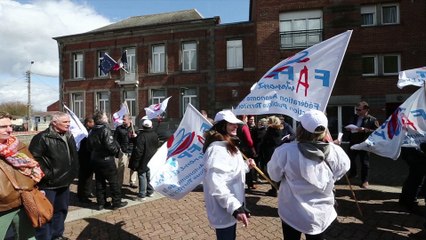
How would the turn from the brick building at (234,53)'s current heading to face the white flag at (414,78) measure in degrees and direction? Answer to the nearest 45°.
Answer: approximately 45° to its left

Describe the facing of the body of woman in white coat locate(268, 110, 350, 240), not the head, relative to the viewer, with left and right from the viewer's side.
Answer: facing away from the viewer

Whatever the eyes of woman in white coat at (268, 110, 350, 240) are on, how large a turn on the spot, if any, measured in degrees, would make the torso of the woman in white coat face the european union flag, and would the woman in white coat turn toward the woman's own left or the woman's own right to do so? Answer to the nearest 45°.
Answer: approximately 45° to the woman's own left

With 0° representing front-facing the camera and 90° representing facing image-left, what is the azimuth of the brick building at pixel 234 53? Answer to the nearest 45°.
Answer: approximately 45°

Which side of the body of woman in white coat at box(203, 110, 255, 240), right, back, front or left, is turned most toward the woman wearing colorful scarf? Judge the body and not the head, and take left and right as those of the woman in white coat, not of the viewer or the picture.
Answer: back

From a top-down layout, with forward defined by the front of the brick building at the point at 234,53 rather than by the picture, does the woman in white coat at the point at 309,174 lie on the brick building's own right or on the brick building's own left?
on the brick building's own left

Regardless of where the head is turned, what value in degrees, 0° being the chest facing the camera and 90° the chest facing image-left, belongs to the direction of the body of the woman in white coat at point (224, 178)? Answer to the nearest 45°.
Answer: approximately 270°

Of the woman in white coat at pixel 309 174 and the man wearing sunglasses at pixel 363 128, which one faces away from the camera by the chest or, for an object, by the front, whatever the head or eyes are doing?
the woman in white coat

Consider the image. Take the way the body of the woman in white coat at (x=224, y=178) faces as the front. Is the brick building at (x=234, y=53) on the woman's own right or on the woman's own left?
on the woman's own left

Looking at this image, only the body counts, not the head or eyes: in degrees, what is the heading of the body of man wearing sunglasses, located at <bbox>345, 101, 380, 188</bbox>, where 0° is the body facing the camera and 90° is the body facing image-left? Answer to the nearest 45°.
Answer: approximately 45°
